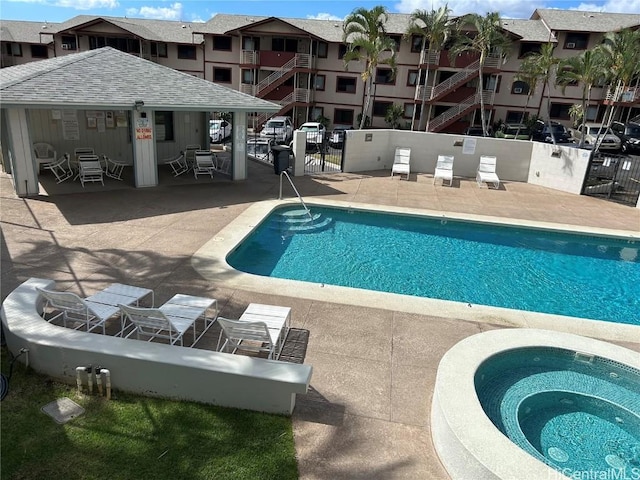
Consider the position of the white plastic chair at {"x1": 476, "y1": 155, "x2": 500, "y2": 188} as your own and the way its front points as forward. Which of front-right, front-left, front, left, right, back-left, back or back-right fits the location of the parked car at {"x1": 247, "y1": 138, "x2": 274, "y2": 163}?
right

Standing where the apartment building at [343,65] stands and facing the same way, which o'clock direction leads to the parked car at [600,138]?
The parked car is roughly at 10 o'clock from the apartment building.

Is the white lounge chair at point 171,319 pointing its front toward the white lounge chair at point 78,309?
no

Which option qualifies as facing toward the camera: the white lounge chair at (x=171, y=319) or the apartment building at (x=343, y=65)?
the apartment building

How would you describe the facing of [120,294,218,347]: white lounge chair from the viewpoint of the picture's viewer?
facing away from the viewer and to the right of the viewer

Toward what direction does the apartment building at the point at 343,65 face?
toward the camera

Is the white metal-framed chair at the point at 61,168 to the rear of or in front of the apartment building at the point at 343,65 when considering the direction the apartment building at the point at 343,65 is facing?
in front

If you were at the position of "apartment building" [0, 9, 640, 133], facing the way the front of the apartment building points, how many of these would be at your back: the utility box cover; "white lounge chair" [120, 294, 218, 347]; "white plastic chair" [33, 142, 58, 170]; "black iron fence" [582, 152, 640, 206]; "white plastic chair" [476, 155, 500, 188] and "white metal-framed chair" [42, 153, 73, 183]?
0

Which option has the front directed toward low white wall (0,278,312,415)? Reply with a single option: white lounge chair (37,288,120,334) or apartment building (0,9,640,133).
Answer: the apartment building

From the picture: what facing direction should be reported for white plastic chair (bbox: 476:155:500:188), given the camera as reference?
facing the viewer

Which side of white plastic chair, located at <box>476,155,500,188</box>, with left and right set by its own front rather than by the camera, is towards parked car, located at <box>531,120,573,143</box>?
back

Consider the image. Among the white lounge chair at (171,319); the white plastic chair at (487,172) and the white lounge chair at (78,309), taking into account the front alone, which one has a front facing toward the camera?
the white plastic chair

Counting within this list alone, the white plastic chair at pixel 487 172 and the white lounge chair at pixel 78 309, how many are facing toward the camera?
1

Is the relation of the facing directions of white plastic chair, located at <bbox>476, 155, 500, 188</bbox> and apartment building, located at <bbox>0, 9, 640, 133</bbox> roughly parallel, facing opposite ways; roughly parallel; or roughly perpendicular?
roughly parallel

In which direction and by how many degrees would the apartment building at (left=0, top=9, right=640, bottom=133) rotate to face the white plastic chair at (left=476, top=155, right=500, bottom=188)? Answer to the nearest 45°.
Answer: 0° — it already faces it

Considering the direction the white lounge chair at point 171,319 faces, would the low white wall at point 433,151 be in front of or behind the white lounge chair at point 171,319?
in front

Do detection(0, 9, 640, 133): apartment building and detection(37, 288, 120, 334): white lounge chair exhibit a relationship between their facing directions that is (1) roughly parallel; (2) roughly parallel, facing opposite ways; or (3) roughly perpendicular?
roughly parallel, facing opposite ways

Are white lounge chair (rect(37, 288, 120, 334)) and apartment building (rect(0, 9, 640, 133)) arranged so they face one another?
yes

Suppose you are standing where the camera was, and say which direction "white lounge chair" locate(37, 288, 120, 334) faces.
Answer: facing away from the viewer and to the right of the viewer

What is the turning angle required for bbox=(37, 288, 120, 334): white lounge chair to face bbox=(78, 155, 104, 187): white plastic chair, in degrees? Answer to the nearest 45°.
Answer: approximately 45° to its left
